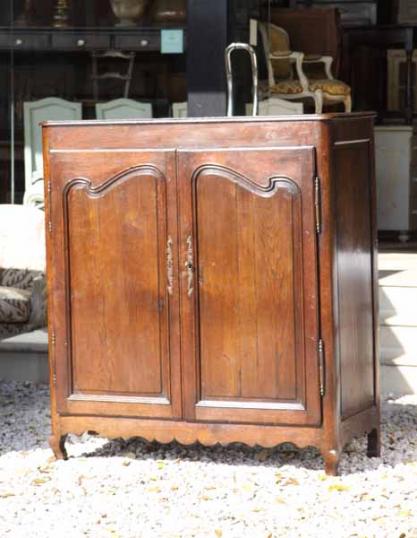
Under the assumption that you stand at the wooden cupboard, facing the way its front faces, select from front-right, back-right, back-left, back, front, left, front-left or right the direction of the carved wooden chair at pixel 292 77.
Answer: back-right

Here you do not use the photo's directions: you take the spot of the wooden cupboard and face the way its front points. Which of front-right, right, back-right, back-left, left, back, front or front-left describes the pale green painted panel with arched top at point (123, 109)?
back-right

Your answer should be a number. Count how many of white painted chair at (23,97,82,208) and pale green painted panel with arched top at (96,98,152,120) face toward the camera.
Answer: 2

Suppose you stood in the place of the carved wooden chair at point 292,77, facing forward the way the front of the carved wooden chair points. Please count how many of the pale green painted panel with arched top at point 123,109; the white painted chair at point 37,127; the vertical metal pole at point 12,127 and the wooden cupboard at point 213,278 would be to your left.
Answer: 0

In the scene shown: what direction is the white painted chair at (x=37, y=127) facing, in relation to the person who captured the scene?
facing the viewer

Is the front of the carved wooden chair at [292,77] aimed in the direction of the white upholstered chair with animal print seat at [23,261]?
no

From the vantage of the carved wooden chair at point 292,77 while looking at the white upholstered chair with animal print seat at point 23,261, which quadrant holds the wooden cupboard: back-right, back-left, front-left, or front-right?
front-left

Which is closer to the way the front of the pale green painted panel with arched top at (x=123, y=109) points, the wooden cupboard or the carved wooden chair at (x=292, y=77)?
the wooden cupboard

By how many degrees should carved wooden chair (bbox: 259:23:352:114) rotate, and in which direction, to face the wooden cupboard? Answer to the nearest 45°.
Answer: approximately 45° to its right

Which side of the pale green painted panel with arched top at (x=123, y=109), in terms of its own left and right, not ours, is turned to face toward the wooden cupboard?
front

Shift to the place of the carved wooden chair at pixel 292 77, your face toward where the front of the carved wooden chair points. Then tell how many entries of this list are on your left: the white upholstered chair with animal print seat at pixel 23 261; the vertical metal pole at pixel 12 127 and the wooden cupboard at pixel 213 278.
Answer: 0

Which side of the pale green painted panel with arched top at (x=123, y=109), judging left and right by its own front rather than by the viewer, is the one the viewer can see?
front

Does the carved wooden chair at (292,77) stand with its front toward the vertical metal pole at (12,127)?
no
